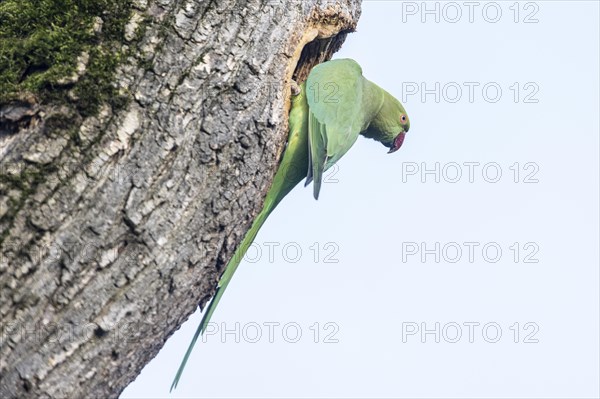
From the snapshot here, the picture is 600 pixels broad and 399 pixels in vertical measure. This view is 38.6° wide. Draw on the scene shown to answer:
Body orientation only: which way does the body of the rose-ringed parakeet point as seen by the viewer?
to the viewer's right
